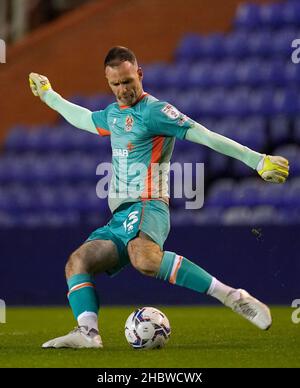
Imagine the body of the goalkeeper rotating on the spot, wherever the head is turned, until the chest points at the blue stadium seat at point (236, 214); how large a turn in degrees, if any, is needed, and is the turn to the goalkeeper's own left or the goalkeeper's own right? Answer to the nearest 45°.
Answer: approximately 135° to the goalkeeper's own right

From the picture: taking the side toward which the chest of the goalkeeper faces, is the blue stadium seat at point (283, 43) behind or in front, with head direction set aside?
behind

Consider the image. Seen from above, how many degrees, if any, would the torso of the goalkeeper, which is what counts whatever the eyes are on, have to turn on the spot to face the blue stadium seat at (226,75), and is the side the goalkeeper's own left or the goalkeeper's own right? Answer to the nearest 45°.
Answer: approximately 135° to the goalkeeper's own right

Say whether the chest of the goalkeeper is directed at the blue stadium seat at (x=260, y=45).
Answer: no

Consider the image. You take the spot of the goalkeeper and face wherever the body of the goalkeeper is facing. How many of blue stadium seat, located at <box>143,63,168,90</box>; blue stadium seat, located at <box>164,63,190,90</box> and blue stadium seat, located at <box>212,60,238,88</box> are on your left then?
0

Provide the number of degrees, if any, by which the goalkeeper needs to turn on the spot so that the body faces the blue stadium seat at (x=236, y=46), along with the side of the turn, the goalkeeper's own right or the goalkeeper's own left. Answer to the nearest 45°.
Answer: approximately 135° to the goalkeeper's own right

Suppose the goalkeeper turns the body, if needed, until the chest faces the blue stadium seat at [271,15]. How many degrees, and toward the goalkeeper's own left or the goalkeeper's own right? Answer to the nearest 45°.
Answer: approximately 135° to the goalkeeper's own right

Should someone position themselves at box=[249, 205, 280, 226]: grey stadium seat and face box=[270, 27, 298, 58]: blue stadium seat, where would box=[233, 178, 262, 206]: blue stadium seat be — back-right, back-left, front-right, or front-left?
front-left

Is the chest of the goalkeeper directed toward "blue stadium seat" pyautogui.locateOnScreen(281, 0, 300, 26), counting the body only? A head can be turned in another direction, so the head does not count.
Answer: no

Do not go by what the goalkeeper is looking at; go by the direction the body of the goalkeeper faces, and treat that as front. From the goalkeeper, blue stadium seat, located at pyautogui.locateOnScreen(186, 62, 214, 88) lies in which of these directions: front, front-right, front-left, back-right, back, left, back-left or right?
back-right

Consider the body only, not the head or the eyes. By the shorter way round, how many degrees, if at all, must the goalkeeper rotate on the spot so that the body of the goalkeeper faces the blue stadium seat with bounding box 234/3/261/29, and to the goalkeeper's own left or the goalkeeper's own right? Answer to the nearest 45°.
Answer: approximately 135° to the goalkeeper's own right

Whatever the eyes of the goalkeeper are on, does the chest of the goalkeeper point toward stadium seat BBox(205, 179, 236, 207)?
no

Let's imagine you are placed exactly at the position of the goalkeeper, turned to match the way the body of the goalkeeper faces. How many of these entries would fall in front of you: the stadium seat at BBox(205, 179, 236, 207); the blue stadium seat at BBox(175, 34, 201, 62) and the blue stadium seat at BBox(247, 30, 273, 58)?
0

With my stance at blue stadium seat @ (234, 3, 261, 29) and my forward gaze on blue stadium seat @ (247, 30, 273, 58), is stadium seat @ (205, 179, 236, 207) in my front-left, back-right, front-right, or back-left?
front-right

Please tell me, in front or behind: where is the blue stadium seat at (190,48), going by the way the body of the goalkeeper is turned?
behind

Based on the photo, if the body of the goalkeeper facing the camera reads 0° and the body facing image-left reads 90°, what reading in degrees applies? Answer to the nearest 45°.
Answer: approximately 45°
